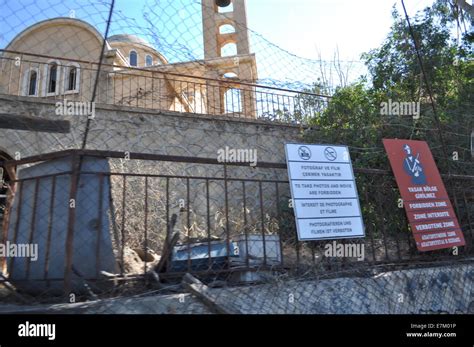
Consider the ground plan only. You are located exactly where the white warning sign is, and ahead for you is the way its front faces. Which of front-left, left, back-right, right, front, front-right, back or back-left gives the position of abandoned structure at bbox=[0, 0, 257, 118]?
back-right

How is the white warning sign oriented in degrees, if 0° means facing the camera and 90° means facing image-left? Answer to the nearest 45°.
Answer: approximately 0°

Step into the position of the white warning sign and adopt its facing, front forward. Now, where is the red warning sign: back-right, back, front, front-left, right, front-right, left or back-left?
back-left
